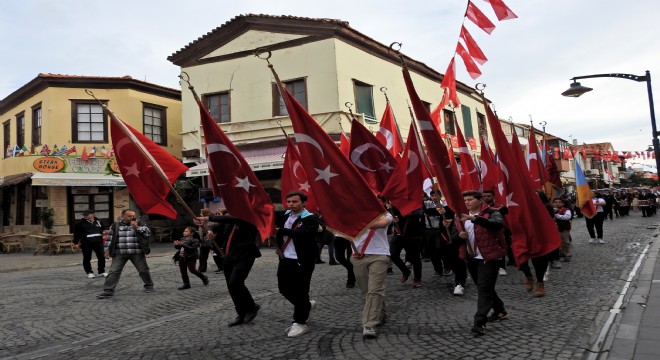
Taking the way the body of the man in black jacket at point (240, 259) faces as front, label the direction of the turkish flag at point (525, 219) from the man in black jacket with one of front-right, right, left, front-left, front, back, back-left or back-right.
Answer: back-left

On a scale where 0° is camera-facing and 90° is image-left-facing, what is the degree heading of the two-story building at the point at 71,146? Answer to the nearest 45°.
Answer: approximately 0°

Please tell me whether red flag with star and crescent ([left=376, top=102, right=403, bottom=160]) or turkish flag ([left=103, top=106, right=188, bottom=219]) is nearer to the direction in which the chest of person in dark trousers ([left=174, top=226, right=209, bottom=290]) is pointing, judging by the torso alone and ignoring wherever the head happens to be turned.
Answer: the turkish flag

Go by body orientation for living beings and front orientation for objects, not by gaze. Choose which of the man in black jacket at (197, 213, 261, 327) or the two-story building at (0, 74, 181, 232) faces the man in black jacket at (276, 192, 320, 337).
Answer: the two-story building

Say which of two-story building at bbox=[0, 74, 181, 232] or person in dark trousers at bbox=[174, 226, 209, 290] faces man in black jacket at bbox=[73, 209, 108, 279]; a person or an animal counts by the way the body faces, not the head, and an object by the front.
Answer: the two-story building

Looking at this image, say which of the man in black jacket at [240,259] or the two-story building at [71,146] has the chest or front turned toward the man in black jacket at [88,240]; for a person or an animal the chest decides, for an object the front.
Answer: the two-story building

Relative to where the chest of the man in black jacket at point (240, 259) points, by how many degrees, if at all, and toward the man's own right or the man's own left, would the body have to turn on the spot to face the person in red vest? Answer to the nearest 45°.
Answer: approximately 90° to the man's own left

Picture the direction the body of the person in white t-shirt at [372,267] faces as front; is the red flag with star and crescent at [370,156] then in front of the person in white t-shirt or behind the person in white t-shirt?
behind

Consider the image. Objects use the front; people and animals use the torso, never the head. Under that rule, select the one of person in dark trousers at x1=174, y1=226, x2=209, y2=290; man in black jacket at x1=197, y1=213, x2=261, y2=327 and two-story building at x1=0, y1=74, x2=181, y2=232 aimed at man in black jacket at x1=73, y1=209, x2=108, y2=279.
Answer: the two-story building
